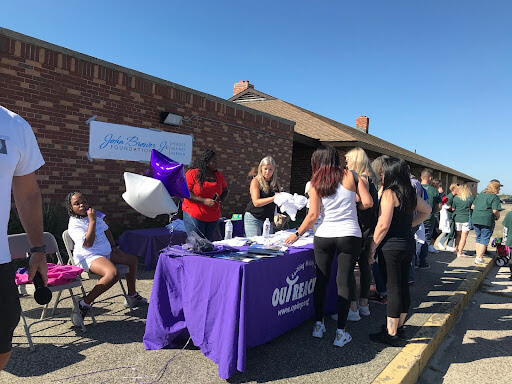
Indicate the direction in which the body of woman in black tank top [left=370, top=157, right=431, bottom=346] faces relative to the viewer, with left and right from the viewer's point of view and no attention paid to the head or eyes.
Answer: facing away from the viewer and to the left of the viewer

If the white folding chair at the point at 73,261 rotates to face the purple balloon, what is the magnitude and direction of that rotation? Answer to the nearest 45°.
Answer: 0° — it already faces it

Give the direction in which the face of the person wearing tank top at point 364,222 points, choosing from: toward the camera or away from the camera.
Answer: away from the camera

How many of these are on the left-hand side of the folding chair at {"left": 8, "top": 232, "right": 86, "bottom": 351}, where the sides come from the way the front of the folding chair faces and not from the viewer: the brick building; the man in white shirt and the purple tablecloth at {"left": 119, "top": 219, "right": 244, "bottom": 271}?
2

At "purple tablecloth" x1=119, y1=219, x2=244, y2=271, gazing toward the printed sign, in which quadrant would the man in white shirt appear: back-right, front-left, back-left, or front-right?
back-left

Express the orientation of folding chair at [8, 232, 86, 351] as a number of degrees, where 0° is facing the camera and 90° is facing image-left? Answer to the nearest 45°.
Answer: approximately 315°

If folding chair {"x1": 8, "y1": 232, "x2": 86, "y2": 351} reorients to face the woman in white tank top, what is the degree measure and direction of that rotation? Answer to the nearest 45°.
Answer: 0° — it already faces them

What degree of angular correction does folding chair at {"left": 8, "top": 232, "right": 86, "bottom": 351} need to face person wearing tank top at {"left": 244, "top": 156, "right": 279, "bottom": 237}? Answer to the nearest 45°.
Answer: approximately 45° to its left

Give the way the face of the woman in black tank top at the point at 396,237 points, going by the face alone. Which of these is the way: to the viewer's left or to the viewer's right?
to the viewer's left
